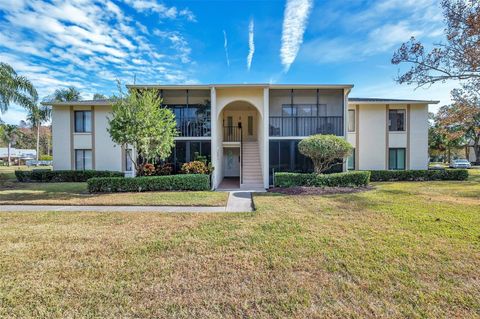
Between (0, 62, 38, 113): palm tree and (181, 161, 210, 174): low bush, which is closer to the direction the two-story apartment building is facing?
the low bush

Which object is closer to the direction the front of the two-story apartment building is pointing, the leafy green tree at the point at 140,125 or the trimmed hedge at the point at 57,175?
the leafy green tree

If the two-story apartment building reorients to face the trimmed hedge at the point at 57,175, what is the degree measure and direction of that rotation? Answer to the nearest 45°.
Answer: approximately 90° to its right

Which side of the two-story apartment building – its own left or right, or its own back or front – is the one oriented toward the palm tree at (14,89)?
right

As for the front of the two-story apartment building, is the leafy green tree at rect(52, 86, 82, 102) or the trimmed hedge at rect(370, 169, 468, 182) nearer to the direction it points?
the trimmed hedge

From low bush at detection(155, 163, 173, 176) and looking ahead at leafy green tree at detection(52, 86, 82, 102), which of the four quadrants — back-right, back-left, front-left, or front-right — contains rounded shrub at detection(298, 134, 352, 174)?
back-right

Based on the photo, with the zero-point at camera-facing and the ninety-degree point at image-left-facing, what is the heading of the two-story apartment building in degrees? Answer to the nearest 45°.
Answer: approximately 0°

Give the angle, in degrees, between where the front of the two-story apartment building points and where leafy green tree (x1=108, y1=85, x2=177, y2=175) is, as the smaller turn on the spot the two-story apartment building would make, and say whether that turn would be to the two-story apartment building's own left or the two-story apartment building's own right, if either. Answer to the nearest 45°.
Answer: approximately 45° to the two-story apartment building's own right
